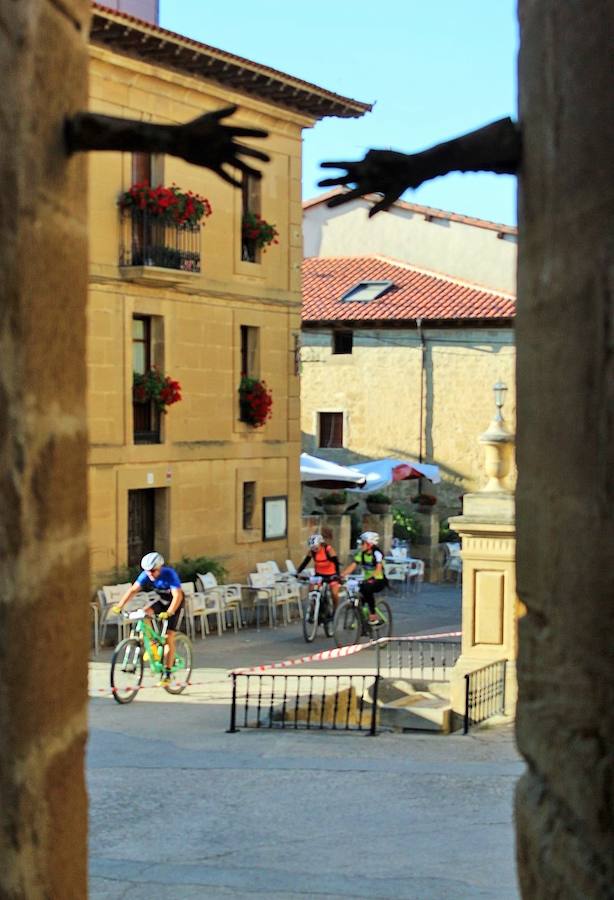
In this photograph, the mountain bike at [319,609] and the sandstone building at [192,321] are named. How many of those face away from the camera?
0

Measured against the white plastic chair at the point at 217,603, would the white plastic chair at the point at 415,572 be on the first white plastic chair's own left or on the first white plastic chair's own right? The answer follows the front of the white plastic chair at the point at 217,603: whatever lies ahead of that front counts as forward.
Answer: on the first white plastic chair's own left

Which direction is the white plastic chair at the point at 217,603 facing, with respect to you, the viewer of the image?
facing the viewer and to the right of the viewer

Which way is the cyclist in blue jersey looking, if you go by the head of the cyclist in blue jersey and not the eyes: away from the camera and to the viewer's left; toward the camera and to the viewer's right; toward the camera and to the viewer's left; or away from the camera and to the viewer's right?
toward the camera and to the viewer's left

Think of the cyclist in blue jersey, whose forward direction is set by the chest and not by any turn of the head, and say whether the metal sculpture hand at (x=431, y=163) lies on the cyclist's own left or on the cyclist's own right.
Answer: on the cyclist's own left

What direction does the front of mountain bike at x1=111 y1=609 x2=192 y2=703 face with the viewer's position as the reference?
facing the viewer and to the left of the viewer

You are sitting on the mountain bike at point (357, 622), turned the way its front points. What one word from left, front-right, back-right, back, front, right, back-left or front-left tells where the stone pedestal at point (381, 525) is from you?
back-right

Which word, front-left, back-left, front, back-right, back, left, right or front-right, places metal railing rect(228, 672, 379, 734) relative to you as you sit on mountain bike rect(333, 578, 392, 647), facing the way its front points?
front-left

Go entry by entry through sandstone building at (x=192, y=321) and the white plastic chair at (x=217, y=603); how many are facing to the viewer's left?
0

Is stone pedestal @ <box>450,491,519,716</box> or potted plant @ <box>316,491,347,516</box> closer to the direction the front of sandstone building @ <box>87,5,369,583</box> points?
the stone pedestal

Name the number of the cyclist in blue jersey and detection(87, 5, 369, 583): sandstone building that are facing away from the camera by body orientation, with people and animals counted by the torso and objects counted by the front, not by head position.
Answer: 0
